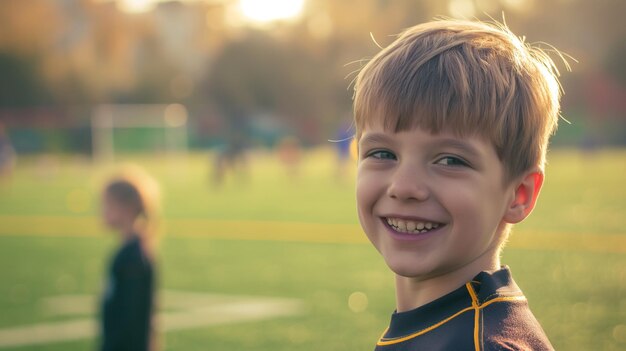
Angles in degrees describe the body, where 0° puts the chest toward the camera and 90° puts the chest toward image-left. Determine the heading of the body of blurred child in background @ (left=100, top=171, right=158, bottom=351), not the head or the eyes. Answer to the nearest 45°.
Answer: approximately 90°

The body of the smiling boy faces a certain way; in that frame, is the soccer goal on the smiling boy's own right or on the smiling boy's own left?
on the smiling boy's own right

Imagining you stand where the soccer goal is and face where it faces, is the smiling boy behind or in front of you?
in front

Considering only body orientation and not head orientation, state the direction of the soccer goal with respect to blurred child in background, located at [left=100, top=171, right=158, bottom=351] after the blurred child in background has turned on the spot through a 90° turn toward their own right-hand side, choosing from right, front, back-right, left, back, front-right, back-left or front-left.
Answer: front

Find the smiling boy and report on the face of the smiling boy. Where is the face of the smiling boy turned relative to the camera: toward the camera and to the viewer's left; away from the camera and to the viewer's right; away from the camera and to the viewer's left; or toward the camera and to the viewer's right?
toward the camera and to the viewer's left

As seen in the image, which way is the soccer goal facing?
toward the camera

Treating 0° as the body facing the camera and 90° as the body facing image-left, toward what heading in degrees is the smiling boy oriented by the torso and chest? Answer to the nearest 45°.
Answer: approximately 45°

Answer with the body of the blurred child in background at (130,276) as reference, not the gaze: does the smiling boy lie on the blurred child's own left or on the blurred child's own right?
on the blurred child's own left

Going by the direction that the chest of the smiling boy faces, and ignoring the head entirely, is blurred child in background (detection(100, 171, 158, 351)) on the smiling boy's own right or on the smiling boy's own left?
on the smiling boy's own right

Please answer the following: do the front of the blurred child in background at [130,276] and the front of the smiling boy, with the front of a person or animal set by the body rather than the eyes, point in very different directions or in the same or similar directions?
same or similar directions

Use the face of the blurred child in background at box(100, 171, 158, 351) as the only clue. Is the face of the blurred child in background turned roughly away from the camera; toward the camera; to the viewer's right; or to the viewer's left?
to the viewer's left
